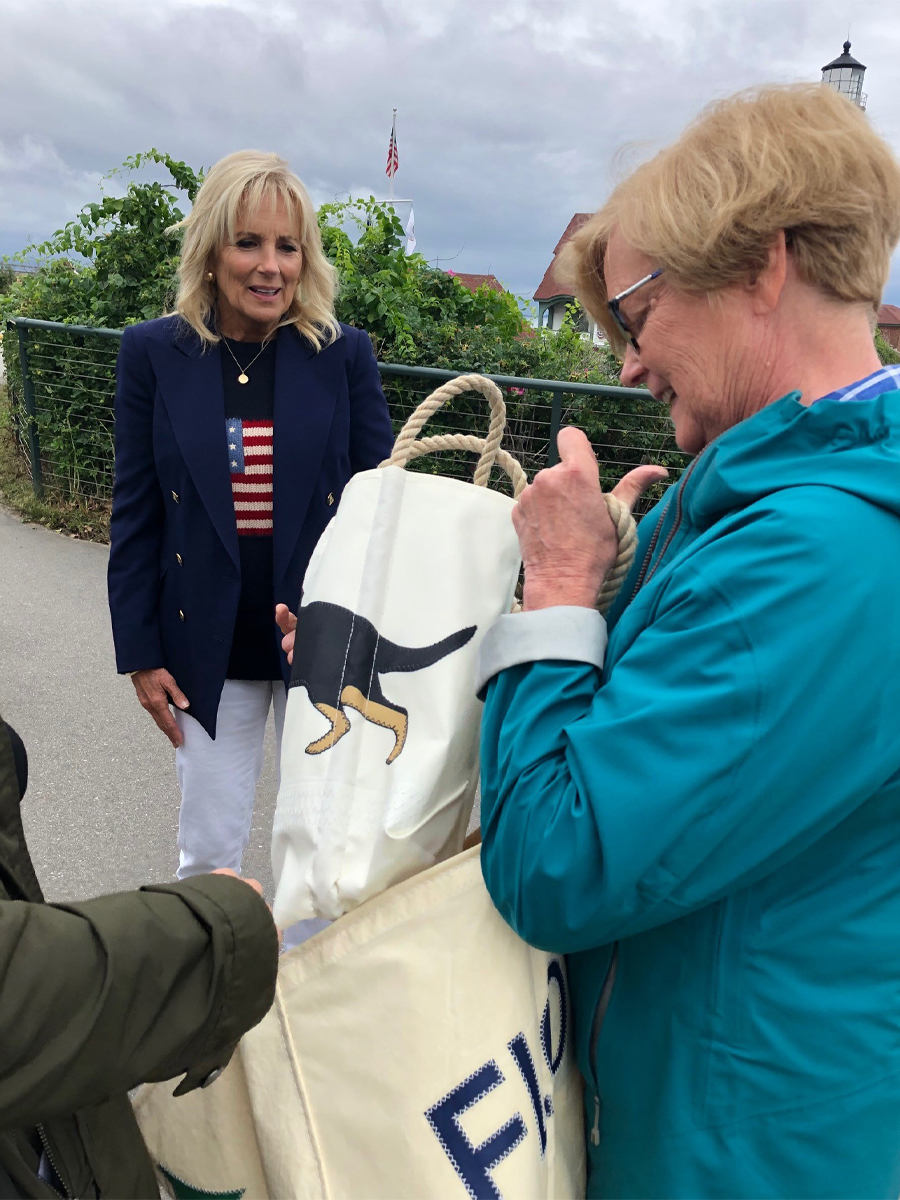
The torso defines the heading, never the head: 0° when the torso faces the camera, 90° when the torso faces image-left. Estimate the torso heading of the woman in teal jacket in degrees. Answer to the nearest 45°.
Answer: approximately 90°

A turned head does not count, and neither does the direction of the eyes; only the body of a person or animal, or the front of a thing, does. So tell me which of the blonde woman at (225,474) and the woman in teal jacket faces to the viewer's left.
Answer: the woman in teal jacket

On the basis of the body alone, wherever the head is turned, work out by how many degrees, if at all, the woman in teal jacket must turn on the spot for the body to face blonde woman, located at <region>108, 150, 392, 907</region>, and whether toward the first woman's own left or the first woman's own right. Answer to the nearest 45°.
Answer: approximately 45° to the first woman's own right

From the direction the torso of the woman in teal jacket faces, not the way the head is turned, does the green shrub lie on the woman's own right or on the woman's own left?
on the woman's own right

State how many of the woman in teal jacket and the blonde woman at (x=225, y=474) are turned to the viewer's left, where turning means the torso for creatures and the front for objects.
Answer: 1

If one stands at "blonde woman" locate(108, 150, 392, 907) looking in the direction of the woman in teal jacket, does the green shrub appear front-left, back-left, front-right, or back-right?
back-left

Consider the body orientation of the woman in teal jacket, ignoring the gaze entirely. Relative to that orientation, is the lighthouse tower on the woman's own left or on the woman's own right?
on the woman's own right

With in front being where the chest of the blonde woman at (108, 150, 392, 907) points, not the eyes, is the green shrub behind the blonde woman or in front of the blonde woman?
behind

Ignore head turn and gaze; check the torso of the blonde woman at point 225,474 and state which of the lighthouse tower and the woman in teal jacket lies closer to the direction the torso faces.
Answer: the woman in teal jacket

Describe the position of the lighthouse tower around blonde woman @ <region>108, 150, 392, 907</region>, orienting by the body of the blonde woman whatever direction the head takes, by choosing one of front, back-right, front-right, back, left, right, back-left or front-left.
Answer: back-left
